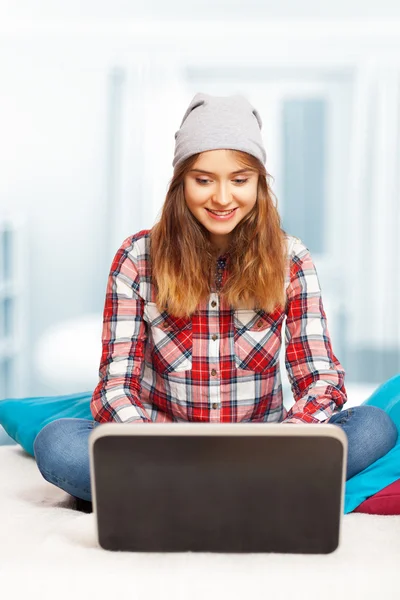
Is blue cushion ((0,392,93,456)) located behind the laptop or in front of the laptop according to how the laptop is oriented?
in front

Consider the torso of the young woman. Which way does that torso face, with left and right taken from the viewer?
facing the viewer

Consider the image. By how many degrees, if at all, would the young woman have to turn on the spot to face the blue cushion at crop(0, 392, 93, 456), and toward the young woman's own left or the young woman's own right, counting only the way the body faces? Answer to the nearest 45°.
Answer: approximately 135° to the young woman's own right

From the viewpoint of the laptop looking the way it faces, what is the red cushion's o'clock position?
The red cushion is roughly at 1 o'clock from the laptop.

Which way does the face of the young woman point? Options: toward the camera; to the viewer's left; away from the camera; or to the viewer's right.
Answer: toward the camera

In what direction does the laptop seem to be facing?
away from the camera
